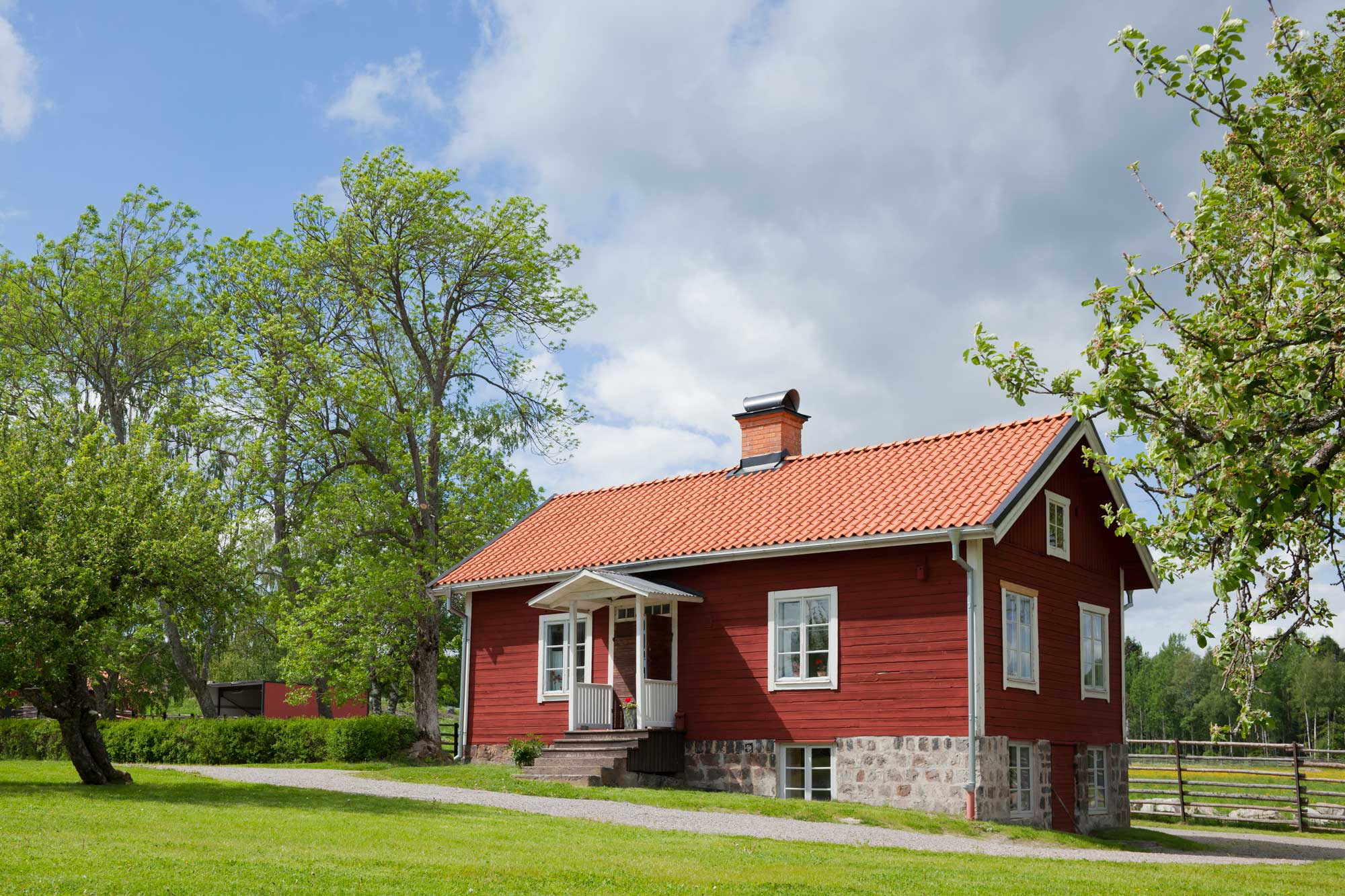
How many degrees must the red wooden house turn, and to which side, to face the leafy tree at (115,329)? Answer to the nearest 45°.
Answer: approximately 90° to its right

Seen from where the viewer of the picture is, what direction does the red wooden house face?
facing the viewer and to the left of the viewer

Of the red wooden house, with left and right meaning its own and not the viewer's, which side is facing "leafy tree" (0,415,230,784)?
front

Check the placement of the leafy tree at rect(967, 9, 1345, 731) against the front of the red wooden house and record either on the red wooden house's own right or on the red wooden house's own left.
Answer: on the red wooden house's own left

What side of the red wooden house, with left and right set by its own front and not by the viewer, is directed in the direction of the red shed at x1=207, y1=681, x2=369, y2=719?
right

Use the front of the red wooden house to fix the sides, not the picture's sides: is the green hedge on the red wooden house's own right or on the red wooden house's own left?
on the red wooden house's own right

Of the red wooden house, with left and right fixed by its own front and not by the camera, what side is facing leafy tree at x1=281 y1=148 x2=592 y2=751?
right

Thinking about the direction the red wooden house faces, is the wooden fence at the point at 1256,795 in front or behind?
behind
